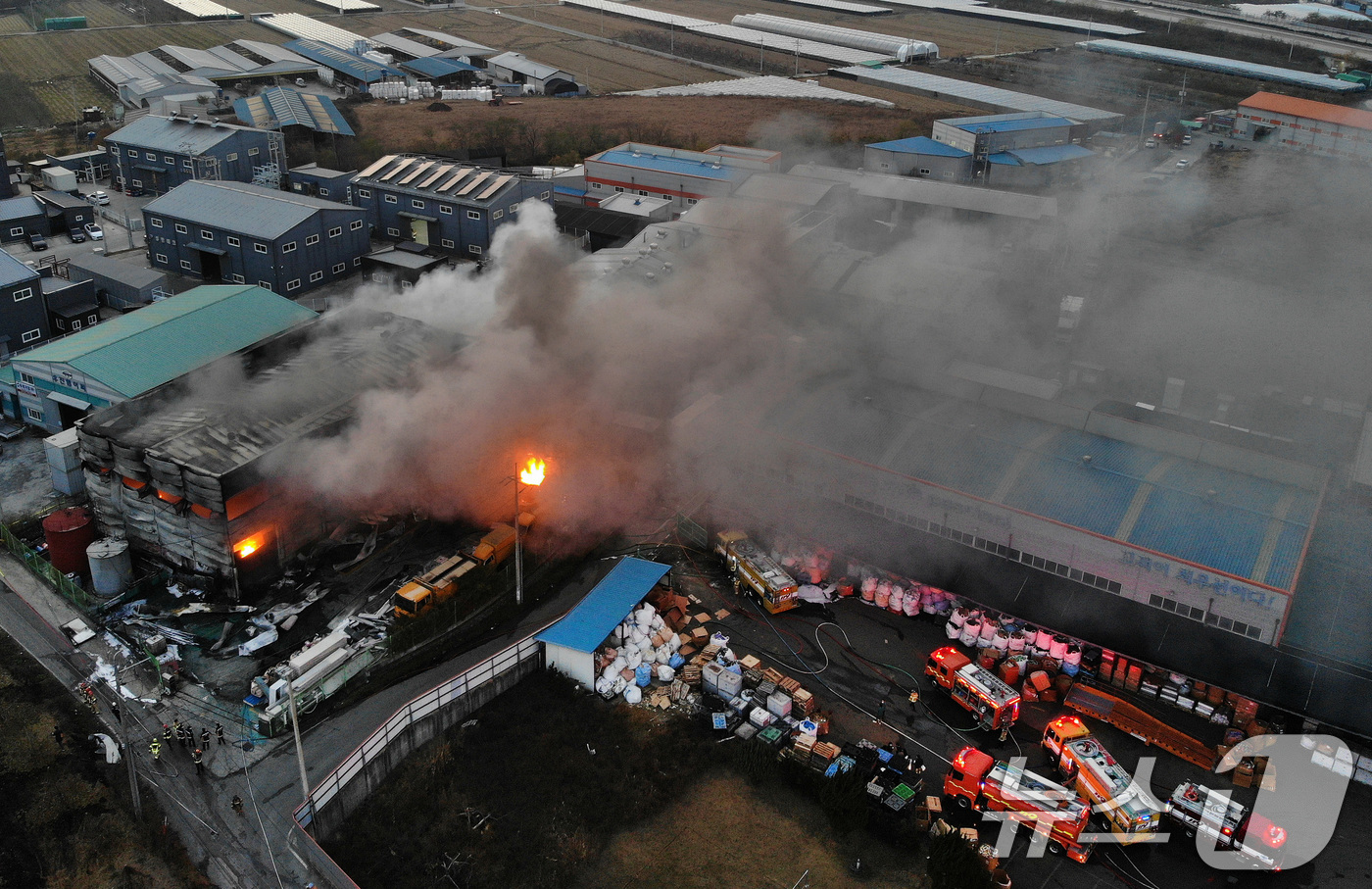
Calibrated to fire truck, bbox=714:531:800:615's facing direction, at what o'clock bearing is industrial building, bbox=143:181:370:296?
The industrial building is roughly at 12 o'clock from the fire truck.

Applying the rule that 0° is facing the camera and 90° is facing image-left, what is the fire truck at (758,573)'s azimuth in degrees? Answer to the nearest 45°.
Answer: approximately 135°

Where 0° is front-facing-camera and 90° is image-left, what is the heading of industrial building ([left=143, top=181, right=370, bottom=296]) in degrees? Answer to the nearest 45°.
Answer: approximately 45°

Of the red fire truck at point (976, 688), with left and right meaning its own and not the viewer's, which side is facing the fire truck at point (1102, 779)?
back

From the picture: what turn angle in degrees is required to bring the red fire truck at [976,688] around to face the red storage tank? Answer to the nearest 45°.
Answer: approximately 45° to its left

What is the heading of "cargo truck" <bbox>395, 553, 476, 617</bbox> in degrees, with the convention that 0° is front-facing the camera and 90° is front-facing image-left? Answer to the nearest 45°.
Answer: approximately 45°

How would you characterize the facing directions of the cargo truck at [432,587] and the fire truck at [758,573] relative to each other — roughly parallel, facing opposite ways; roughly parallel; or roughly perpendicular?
roughly perpendicular

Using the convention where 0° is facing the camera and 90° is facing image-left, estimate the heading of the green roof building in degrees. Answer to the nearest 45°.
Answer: approximately 45°

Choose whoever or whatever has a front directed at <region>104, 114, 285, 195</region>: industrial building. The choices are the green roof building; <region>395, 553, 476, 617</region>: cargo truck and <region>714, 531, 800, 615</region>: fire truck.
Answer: the fire truck

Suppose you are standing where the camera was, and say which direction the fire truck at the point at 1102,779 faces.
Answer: facing away from the viewer and to the left of the viewer

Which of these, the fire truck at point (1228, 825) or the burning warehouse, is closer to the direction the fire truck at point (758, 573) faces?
the burning warehouse

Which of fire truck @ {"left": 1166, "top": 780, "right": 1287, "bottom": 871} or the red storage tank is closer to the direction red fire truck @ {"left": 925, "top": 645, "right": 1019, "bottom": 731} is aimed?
the red storage tank

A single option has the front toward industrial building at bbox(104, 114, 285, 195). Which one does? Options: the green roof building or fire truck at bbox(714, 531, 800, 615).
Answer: the fire truck
